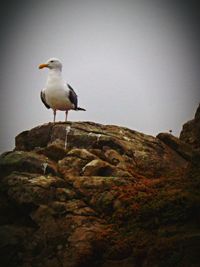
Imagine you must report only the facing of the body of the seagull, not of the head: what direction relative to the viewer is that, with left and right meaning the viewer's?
facing the viewer and to the left of the viewer

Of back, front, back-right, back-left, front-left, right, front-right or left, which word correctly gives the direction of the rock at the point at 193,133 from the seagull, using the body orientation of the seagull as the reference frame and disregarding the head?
back-left
